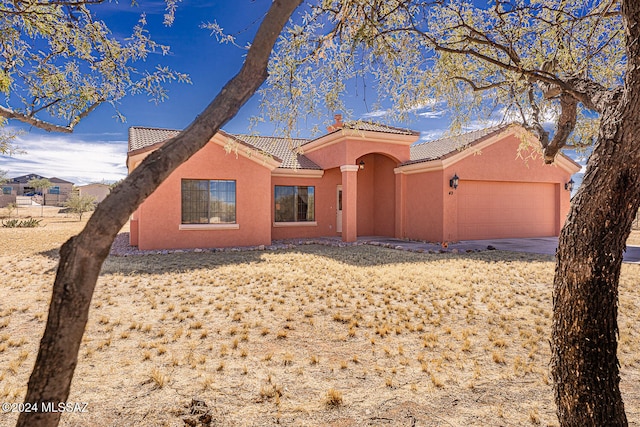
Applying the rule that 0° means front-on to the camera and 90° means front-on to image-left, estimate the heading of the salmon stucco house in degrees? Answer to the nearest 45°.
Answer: approximately 0°

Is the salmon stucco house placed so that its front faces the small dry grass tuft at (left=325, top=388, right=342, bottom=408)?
yes
